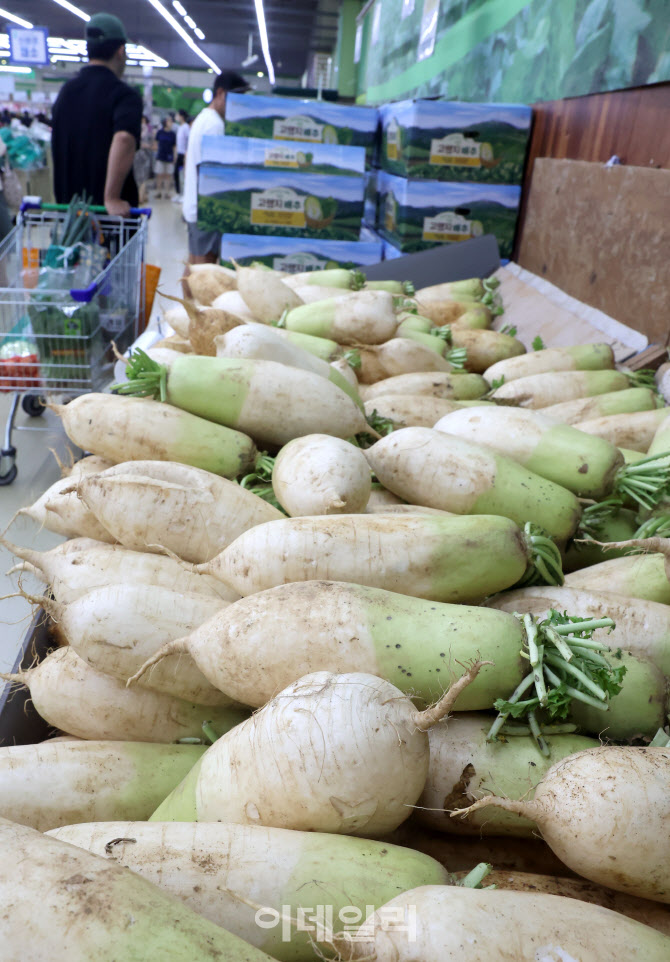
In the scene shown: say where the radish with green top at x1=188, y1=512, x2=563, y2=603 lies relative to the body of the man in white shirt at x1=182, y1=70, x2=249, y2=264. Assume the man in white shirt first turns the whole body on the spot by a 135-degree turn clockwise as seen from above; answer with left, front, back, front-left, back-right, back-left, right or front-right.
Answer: front-left

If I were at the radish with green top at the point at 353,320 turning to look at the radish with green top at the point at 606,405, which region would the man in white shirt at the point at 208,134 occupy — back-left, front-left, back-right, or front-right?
back-left

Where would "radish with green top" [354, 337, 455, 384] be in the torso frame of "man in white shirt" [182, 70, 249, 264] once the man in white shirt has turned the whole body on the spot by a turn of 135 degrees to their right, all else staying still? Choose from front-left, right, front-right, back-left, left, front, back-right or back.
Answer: front-left

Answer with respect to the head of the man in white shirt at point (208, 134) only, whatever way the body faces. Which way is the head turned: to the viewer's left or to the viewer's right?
to the viewer's right

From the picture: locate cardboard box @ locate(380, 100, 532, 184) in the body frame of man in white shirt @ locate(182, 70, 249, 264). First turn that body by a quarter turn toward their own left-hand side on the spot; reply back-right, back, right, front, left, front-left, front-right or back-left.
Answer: back-right

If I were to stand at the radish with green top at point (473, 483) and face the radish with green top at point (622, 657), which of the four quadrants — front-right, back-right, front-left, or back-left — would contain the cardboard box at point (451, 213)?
back-left

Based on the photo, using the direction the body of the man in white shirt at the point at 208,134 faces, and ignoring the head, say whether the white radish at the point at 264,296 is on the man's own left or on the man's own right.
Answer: on the man's own right

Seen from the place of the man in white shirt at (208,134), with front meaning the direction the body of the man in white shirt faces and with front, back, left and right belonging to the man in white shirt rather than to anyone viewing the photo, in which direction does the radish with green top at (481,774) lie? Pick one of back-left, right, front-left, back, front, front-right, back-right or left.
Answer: right

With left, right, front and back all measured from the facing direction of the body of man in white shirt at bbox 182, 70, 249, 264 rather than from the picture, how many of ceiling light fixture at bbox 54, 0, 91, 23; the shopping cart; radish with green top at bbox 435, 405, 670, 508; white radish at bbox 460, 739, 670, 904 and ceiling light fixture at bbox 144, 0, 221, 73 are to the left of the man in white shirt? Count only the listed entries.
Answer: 2

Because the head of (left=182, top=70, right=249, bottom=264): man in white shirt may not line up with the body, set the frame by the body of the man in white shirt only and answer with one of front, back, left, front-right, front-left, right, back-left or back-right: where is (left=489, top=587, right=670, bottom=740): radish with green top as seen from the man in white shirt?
right
